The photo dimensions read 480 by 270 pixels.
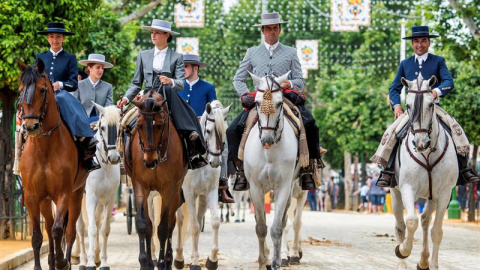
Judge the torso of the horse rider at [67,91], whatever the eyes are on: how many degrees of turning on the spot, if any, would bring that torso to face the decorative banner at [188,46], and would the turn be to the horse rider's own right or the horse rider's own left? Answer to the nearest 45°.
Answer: approximately 180°

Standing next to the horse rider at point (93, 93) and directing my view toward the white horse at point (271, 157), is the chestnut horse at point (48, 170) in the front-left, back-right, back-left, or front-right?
front-right

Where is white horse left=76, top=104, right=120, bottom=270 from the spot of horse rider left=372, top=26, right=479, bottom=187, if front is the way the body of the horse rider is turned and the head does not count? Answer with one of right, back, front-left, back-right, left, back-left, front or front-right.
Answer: right

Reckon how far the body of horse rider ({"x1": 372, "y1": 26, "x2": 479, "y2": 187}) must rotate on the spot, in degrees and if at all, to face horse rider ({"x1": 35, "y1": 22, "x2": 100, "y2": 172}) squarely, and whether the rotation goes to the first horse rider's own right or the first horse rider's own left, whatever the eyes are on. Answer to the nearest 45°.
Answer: approximately 45° to the first horse rider's own right

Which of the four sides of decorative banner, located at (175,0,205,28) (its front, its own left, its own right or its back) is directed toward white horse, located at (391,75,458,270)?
front

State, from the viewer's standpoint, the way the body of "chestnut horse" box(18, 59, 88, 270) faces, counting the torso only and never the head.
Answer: toward the camera

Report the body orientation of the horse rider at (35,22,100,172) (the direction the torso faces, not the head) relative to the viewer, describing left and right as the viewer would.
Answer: facing the viewer

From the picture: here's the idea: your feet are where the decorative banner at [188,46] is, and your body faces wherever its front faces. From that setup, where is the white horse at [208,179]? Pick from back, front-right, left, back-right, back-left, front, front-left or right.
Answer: front

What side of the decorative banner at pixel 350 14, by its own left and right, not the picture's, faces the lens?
front

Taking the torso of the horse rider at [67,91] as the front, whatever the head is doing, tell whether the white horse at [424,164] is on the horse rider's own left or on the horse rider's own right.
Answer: on the horse rider's own left

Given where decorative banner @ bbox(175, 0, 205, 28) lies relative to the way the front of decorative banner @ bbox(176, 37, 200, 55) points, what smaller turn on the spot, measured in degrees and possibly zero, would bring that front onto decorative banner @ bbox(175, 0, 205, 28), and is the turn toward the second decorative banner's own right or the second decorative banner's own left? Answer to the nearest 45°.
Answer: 0° — it already faces it
